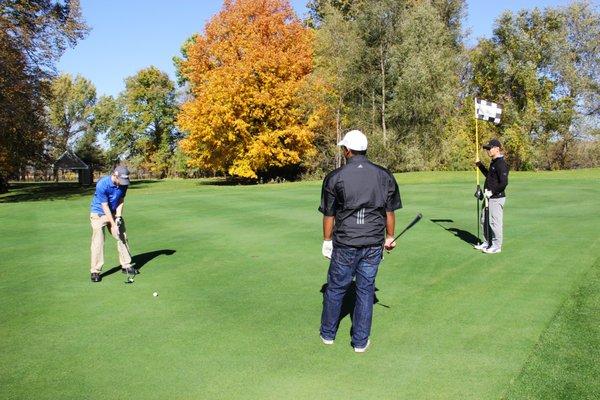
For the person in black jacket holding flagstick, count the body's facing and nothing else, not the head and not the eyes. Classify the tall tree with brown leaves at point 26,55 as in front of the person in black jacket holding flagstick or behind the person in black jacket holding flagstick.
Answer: in front

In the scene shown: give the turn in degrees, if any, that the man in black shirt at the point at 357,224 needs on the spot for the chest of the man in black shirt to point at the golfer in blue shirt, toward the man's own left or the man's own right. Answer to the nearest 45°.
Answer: approximately 45° to the man's own left

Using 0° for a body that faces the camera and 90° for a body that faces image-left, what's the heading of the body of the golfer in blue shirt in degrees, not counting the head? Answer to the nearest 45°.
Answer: approximately 315°

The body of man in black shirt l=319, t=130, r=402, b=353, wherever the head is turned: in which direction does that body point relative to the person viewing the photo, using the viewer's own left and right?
facing away from the viewer

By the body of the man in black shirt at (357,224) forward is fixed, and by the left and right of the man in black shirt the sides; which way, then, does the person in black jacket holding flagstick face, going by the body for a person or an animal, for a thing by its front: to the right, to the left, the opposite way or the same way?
to the left

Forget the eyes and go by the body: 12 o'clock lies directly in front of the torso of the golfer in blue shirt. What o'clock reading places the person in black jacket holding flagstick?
The person in black jacket holding flagstick is roughly at 11 o'clock from the golfer in blue shirt.

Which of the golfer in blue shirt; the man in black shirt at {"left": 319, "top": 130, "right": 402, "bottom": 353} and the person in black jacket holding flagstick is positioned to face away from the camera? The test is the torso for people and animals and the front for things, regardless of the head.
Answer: the man in black shirt

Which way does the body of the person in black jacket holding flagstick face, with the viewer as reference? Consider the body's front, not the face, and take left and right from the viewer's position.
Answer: facing to the left of the viewer

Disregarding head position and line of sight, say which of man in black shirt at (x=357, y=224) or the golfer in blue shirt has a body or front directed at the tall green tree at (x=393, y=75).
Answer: the man in black shirt

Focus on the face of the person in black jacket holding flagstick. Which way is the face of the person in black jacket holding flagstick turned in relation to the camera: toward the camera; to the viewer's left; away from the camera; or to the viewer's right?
to the viewer's left

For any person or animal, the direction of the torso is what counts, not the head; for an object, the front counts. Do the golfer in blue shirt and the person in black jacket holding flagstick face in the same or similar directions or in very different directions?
very different directions

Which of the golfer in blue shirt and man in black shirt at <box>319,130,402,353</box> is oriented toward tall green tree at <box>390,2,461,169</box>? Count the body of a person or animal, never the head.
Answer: the man in black shirt

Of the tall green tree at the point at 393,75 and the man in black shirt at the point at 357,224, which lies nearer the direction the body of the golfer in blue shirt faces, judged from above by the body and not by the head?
the man in black shirt

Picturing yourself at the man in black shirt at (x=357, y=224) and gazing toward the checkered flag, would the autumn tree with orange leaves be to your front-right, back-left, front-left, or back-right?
front-left

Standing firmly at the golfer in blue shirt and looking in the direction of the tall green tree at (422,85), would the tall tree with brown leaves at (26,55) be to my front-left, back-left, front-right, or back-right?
front-left

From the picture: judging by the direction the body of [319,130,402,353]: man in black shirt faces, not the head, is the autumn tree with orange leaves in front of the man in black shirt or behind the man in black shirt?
in front

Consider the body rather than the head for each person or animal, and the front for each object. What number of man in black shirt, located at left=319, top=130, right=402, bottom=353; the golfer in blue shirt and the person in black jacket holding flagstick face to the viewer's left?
1
